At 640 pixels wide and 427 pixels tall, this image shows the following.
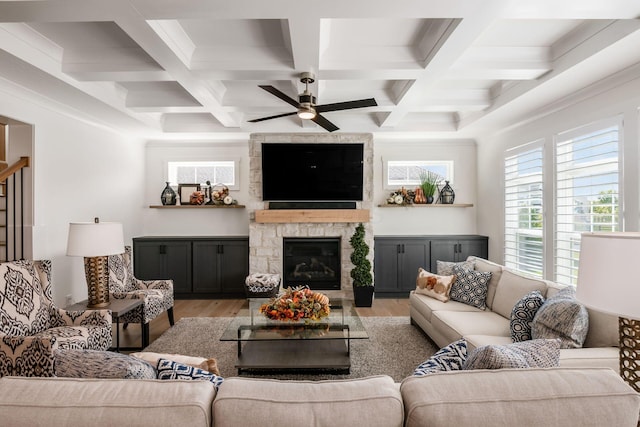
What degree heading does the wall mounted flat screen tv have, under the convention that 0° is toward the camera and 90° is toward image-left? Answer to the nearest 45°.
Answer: approximately 0°

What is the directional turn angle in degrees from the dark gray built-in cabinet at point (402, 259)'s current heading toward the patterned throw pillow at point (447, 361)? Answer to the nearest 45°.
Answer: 0° — it already faces it

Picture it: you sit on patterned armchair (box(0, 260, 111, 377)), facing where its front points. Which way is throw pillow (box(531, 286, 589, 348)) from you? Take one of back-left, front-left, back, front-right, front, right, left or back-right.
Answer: front

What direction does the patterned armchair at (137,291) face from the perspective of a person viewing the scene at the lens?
facing the viewer and to the right of the viewer

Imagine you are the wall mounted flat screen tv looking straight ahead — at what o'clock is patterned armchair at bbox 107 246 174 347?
The patterned armchair is roughly at 2 o'clock from the wall mounted flat screen tv.

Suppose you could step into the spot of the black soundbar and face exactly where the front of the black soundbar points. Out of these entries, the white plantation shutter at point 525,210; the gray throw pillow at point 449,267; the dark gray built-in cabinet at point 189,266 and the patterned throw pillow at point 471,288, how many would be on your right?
1

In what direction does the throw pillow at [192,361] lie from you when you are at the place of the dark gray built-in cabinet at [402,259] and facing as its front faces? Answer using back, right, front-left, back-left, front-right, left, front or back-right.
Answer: front

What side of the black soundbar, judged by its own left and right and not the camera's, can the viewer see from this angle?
front

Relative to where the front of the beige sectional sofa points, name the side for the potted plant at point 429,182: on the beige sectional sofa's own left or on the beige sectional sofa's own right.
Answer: on the beige sectional sofa's own right

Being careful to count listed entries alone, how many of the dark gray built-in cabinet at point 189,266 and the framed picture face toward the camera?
2

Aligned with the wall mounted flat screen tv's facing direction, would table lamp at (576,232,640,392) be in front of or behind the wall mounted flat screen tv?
in front

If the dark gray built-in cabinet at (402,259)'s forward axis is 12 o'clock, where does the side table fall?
The side table is roughly at 1 o'clock from the dark gray built-in cabinet.

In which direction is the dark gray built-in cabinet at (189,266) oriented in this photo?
toward the camera

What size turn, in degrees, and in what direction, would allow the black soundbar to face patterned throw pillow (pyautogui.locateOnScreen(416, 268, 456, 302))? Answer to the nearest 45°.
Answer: approximately 45° to its left

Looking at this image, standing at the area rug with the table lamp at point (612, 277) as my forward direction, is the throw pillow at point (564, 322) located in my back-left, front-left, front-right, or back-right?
front-left

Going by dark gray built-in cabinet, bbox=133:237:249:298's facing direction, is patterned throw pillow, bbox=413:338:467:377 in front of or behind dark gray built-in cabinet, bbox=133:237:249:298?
in front
